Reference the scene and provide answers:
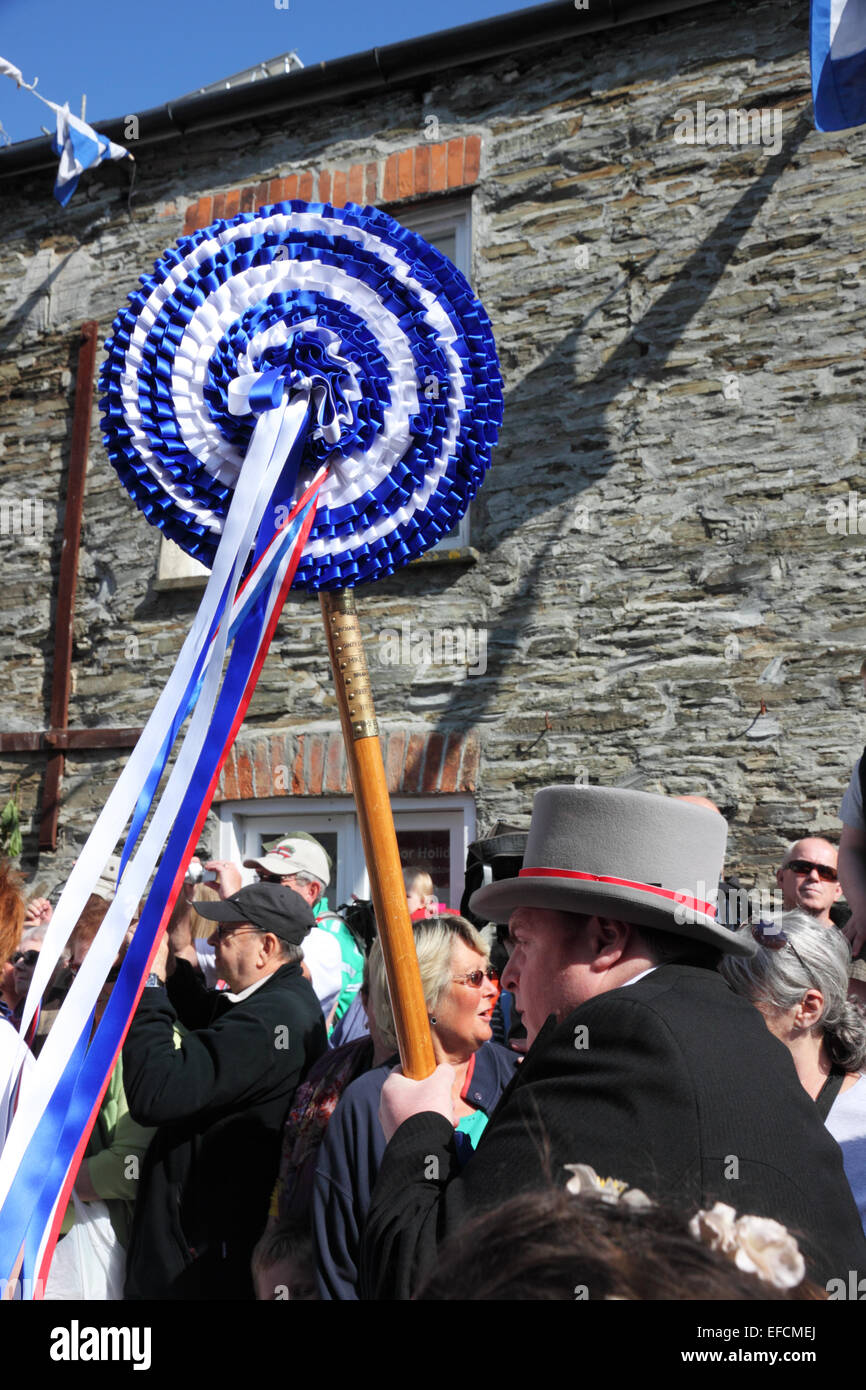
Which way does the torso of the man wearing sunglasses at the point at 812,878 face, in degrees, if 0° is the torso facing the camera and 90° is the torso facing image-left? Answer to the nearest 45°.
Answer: approximately 0°

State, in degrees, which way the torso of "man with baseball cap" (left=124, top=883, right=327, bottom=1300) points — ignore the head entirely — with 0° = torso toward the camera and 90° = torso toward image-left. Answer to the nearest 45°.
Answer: approximately 90°

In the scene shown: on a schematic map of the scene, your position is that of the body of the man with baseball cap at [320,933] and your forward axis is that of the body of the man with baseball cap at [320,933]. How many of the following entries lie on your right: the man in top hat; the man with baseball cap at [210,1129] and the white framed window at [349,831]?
1

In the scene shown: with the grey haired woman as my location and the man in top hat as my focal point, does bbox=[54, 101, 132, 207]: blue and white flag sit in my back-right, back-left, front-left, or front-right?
back-right

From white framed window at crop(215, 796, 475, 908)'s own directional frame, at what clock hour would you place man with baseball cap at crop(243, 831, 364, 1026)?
The man with baseball cap is roughly at 12 o'clock from the white framed window.

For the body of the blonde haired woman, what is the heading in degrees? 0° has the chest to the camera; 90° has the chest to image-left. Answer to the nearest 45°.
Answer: approximately 315°

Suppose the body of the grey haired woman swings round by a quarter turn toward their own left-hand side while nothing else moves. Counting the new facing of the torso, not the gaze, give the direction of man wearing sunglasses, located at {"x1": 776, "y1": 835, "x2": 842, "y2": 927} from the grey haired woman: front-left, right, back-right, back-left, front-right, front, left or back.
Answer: back

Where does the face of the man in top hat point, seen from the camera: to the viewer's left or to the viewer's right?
to the viewer's left

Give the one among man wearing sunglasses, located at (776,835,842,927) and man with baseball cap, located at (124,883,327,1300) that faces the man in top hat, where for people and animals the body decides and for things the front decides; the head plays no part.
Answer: the man wearing sunglasses
